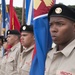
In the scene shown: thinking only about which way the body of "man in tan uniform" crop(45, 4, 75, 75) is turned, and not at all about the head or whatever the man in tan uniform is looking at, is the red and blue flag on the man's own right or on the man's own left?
on the man's own right

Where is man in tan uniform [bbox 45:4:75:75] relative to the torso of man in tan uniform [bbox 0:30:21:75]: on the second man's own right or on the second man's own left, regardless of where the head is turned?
on the second man's own left

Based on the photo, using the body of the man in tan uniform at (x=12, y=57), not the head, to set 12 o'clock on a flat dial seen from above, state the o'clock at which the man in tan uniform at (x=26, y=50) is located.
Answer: the man in tan uniform at (x=26, y=50) is roughly at 10 o'clock from the man in tan uniform at (x=12, y=57).

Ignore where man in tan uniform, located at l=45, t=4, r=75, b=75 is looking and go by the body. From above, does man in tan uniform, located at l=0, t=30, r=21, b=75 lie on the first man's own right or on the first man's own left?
on the first man's own right
